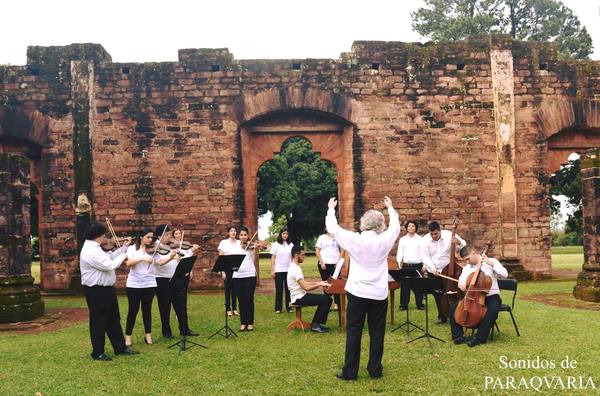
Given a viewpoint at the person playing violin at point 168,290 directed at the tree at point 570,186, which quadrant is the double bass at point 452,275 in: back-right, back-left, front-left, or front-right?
front-right

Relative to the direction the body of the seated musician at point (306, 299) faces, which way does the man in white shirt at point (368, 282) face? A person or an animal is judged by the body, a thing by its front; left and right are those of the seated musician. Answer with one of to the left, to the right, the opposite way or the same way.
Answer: to the left

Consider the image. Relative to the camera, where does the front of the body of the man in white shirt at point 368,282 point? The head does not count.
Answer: away from the camera

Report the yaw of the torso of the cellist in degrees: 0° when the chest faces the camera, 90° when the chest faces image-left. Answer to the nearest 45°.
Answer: approximately 45°

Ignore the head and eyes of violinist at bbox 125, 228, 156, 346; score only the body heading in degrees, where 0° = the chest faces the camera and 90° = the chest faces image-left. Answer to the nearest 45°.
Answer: approximately 315°

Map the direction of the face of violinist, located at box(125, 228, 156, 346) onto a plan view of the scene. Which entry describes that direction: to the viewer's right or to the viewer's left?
to the viewer's right

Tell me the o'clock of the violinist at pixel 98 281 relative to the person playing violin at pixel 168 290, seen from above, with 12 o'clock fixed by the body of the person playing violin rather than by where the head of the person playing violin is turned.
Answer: The violinist is roughly at 3 o'clock from the person playing violin.

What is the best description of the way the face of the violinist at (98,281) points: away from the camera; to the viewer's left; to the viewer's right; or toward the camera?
to the viewer's right

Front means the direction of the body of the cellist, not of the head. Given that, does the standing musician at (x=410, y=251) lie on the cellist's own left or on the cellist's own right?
on the cellist's own right

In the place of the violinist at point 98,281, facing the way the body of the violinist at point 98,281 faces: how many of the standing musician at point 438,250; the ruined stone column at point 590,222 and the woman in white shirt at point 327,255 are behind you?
0

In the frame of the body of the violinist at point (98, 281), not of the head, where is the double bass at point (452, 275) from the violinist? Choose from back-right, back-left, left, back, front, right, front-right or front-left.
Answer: front

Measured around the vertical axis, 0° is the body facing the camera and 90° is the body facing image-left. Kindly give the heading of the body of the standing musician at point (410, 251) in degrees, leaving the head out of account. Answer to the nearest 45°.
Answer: approximately 0°

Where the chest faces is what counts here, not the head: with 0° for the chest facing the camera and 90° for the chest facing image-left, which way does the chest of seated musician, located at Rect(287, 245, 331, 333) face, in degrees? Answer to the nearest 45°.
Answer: approximately 270°

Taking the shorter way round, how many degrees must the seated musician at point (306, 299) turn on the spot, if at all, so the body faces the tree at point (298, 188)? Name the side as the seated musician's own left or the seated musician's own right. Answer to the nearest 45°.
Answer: approximately 90° to the seated musician's own left

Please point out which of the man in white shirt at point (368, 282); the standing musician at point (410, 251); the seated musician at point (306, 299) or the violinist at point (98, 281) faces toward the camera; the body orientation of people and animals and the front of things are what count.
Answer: the standing musician

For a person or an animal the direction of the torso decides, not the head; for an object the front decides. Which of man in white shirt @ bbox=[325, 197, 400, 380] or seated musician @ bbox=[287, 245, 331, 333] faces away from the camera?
the man in white shirt

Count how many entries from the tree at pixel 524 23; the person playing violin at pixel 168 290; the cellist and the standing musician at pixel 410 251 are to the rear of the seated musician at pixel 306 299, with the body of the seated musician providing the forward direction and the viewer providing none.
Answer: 1

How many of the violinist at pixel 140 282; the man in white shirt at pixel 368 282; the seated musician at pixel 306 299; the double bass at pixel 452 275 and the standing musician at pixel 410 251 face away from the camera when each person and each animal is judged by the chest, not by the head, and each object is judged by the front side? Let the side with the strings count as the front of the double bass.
1

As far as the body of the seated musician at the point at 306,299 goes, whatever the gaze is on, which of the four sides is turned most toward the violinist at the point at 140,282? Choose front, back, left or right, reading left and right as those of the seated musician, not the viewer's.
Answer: back

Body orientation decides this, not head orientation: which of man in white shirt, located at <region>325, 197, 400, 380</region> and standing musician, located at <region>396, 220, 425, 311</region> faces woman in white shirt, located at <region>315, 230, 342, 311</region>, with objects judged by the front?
the man in white shirt

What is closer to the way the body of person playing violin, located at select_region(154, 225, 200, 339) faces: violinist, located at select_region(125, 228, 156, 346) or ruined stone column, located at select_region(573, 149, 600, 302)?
the ruined stone column

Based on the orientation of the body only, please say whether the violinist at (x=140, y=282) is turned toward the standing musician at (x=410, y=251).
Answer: no

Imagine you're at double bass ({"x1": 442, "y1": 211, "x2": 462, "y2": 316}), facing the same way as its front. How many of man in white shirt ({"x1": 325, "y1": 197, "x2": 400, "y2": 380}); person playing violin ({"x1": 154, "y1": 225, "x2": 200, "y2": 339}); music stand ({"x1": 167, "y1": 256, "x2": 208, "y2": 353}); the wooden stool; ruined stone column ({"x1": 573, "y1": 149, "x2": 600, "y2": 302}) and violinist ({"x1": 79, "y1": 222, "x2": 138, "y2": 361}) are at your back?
1

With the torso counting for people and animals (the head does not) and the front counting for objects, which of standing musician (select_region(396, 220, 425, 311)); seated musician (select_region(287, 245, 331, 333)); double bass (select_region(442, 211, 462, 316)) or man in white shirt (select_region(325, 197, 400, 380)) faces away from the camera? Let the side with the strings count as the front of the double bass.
the man in white shirt
